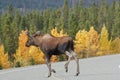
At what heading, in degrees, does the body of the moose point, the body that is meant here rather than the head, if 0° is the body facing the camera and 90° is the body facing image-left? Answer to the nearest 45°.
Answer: approximately 90°
